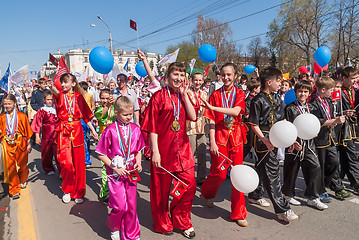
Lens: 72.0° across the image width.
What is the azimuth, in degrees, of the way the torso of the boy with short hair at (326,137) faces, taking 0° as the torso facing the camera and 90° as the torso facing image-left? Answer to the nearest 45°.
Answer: approximately 315°

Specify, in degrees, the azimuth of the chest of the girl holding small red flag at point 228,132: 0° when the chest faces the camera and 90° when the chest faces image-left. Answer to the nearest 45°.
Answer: approximately 0°

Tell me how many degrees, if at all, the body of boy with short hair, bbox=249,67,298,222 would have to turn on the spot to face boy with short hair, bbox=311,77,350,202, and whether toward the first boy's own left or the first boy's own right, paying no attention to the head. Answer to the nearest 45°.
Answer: approximately 90° to the first boy's own left

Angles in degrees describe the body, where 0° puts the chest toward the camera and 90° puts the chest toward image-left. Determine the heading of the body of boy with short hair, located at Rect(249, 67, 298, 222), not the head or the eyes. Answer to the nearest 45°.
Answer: approximately 315°

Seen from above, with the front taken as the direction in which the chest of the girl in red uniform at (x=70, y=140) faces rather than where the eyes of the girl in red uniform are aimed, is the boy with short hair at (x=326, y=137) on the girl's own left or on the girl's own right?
on the girl's own left

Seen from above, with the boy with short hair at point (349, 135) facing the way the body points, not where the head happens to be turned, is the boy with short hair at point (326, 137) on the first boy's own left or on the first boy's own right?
on the first boy's own right

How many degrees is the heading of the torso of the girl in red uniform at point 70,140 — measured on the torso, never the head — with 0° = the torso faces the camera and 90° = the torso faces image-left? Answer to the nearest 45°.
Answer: approximately 0°

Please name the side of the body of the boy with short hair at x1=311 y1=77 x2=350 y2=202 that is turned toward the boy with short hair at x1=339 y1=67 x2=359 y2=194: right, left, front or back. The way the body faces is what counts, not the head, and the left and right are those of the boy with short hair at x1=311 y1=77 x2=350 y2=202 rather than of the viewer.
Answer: left
